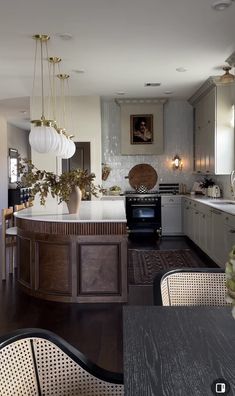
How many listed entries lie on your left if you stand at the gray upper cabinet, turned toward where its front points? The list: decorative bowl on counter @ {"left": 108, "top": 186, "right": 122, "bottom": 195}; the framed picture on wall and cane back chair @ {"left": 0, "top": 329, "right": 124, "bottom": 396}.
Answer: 1

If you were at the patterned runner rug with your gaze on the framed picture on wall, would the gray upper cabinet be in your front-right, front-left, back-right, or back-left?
front-right

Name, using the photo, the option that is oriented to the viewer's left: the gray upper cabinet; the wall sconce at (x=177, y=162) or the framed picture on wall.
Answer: the gray upper cabinet

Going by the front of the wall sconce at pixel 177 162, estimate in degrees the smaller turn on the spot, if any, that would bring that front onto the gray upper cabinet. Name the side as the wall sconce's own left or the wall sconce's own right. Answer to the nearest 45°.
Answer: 0° — it already faces it

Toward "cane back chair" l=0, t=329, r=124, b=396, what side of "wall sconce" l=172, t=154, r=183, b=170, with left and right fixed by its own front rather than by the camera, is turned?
front

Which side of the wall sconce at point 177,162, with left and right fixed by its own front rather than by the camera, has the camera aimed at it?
front

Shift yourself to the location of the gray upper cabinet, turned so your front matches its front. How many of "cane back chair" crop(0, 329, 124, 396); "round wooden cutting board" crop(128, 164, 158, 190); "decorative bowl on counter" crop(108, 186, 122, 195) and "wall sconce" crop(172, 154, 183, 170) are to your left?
1

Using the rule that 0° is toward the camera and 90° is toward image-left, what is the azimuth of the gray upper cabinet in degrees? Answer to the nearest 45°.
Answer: approximately 90°

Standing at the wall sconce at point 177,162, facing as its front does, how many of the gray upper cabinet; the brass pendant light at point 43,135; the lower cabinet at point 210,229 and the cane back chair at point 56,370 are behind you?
0

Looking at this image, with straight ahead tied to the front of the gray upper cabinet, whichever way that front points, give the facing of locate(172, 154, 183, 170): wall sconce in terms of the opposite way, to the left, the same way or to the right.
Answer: to the left

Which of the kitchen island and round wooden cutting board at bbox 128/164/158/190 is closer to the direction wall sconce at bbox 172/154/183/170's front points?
the kitchen island

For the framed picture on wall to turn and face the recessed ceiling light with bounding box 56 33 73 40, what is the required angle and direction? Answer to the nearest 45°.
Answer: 0° — it already faces it

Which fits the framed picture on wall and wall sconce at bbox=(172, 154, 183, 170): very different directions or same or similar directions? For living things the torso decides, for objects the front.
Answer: same or similar directions

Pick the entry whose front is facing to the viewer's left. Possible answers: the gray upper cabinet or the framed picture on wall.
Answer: the gray upper cabinet

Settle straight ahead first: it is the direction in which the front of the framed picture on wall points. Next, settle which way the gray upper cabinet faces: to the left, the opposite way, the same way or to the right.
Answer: to the right

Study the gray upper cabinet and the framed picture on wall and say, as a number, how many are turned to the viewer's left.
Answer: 1

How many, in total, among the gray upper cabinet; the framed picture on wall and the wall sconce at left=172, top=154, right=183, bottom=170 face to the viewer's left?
1
